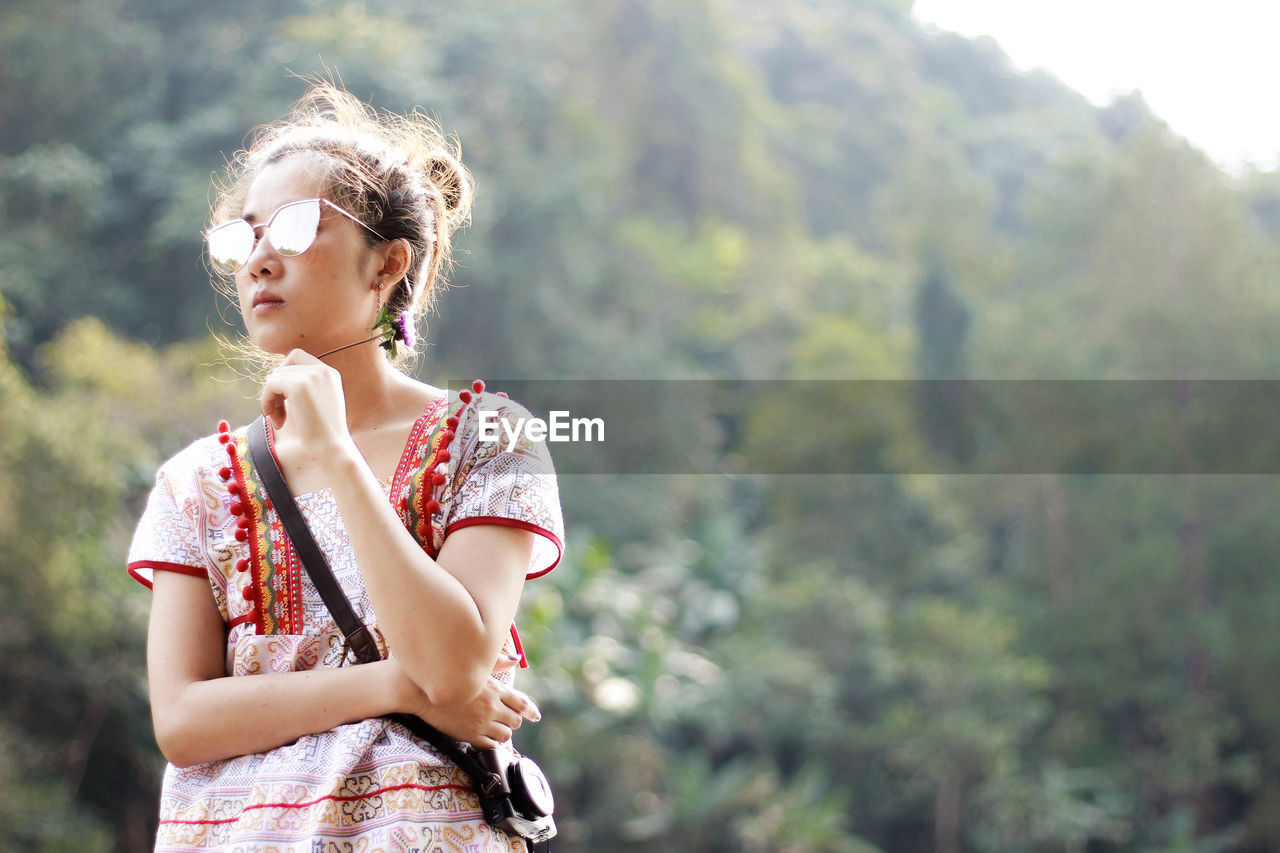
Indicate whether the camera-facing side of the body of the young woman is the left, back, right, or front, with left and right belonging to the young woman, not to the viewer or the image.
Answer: front

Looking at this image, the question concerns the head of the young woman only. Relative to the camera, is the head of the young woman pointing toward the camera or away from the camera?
toward the camera
